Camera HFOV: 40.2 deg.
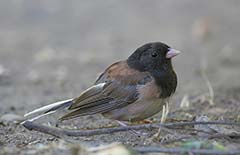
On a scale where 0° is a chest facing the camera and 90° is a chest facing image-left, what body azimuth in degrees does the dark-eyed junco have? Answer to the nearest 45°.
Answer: approximately 270°

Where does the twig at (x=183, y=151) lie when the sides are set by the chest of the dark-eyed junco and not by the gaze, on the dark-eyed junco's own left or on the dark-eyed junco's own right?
on the dark-eyed junco's own right
